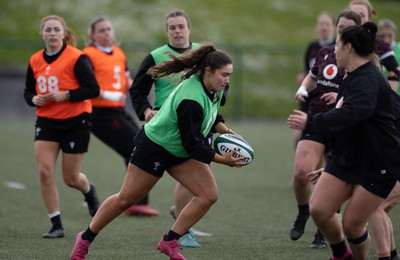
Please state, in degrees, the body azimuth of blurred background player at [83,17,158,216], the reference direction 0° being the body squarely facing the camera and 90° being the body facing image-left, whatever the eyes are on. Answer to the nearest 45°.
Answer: approximately 315°

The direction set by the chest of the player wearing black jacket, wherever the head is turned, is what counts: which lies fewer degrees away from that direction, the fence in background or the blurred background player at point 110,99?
the blurred background player

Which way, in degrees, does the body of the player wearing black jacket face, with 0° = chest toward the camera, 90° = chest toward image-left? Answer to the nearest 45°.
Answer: approximately 90°

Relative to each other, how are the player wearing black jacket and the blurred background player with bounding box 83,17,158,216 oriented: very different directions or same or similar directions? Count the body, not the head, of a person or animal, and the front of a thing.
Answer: very different directions

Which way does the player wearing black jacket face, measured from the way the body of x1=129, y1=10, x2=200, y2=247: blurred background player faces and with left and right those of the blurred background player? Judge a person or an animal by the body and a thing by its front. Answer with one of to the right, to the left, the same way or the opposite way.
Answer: to the right

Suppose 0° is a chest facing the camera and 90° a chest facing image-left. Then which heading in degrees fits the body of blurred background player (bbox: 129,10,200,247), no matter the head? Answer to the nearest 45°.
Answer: approximately 0°

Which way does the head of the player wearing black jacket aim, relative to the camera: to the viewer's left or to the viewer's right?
to the viewer's left

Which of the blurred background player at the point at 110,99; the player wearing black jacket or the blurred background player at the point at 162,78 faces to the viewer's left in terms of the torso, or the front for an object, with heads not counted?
the player wearing black jacket

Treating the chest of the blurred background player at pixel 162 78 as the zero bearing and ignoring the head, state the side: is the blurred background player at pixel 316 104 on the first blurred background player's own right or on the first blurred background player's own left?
on the first blurred background player's own left
